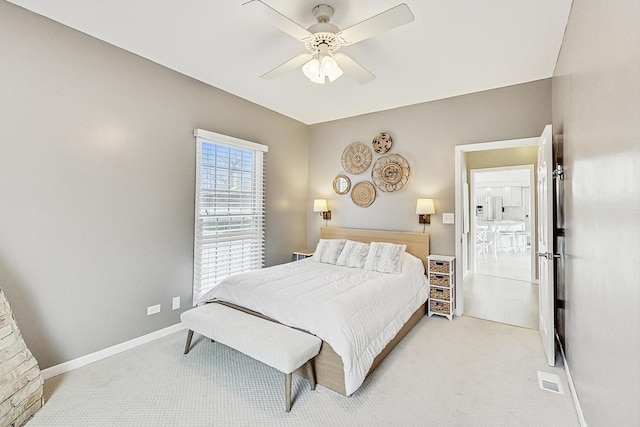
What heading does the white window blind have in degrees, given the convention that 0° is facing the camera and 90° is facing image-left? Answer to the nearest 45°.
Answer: approximately 315°

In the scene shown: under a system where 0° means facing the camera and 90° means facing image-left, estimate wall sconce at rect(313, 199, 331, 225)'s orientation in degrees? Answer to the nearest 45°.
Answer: approximately 45°

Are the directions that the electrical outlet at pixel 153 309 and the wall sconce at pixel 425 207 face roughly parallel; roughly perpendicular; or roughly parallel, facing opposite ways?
roughly perpendicular

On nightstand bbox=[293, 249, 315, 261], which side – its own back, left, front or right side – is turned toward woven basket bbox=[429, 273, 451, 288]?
left

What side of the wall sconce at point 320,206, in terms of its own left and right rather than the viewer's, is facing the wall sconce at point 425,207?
left

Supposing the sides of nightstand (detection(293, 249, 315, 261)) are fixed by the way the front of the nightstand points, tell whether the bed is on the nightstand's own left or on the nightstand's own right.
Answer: on the nightstand's own left

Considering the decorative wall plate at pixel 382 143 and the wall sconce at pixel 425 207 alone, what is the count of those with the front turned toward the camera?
2

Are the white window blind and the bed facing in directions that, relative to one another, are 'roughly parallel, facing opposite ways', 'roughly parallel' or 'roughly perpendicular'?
roughly perpendicular

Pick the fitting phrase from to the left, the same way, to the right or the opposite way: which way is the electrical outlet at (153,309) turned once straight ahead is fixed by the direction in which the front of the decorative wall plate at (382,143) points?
to the left

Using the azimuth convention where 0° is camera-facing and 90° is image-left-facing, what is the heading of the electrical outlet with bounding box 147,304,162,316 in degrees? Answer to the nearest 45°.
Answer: approximately 315°

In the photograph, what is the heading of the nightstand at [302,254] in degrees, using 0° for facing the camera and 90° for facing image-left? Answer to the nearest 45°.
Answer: approximately 45°
